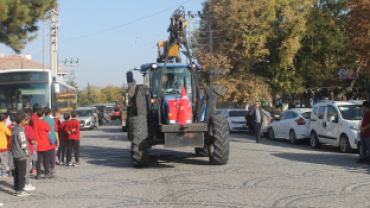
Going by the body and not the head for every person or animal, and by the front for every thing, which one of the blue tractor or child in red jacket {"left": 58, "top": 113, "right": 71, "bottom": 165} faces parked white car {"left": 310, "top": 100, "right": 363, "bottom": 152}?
the child in red jacket

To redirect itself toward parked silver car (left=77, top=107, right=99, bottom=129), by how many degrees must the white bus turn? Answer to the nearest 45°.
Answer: approximately 180°

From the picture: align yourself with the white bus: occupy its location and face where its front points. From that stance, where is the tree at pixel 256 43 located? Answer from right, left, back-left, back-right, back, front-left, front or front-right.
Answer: back-left
